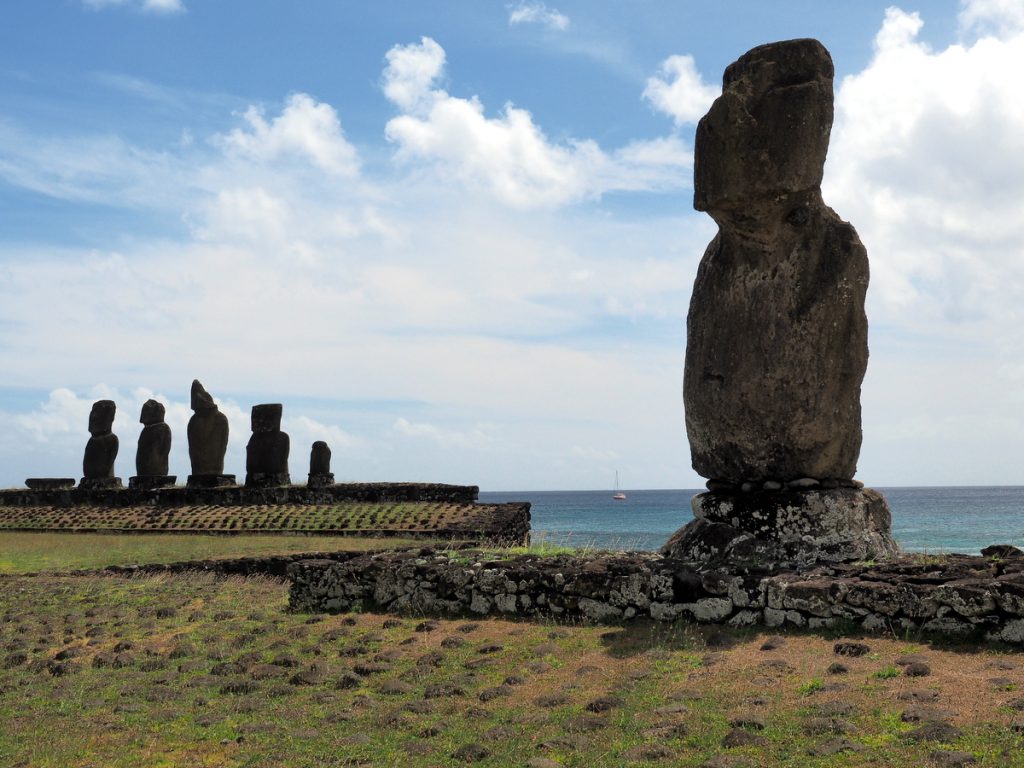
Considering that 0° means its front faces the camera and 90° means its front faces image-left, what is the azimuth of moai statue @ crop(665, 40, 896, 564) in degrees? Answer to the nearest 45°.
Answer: approximately 45°

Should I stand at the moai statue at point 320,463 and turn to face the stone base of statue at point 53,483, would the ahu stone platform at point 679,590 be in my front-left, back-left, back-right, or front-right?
back-left

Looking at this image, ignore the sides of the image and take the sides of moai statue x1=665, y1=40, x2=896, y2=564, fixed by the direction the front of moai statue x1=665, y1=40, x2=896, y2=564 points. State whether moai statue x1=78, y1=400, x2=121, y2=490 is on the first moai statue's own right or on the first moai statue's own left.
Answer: on the first moai statue's own right

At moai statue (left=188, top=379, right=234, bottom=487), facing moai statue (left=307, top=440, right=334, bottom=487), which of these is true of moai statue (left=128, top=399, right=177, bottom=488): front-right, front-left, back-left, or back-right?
back-left

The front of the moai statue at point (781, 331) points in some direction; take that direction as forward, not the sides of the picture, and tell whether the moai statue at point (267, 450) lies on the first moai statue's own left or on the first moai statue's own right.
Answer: on the first moai statue's own right

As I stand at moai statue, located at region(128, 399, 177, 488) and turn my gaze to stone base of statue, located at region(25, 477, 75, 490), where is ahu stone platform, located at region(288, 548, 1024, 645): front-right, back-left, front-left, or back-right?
back-left

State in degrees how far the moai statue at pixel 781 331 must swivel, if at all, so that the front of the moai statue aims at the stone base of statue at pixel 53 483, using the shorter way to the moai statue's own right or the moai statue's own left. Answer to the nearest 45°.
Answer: approximately 90° to the moai statue's own right

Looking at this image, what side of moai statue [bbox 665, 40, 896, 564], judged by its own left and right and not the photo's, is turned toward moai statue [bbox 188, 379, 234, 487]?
right

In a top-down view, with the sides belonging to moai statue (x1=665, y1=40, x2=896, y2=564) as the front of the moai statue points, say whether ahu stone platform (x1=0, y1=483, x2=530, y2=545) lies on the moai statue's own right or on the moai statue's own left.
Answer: on the moai statue's own right
